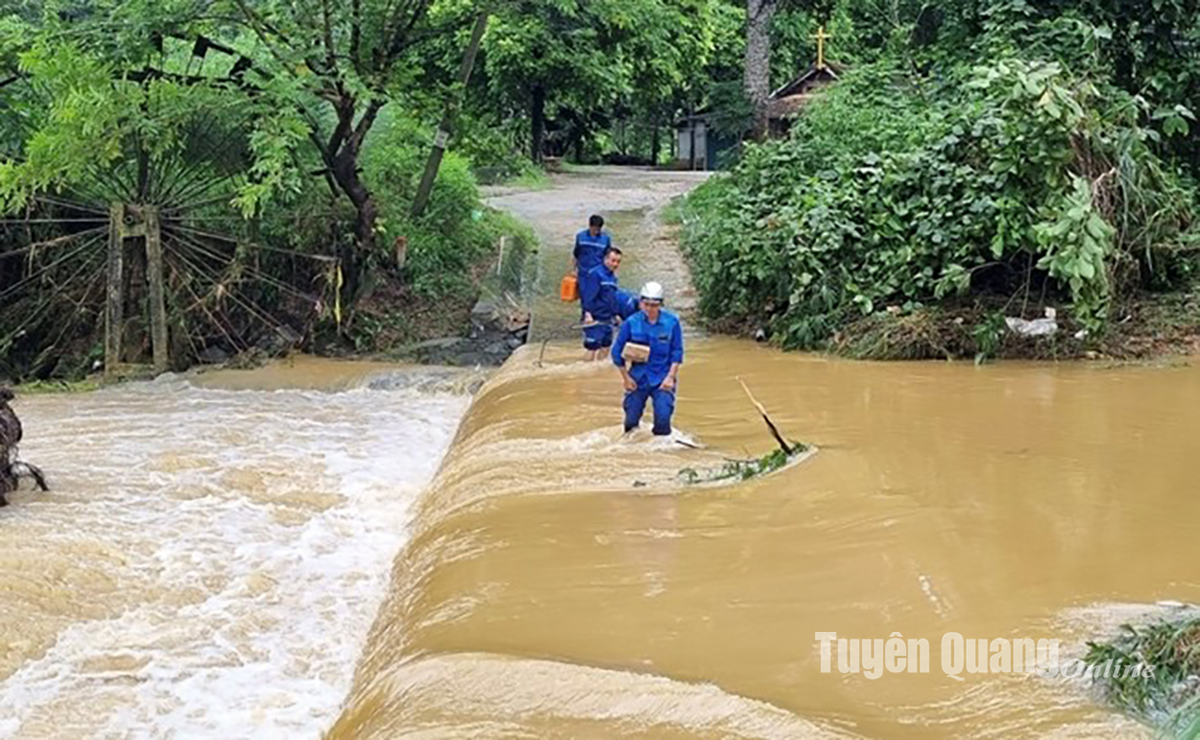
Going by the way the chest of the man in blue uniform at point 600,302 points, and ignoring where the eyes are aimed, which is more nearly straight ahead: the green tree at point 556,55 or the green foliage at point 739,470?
the green foliage

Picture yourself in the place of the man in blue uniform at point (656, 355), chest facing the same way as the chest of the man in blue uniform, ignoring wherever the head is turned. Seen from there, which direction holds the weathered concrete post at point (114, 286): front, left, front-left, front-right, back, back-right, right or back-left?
back-right

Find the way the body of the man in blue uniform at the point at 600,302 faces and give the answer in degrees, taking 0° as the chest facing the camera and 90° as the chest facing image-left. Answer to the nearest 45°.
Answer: approximately 315°

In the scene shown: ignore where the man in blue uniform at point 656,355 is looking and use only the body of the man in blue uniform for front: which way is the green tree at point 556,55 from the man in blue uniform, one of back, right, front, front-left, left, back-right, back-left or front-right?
back

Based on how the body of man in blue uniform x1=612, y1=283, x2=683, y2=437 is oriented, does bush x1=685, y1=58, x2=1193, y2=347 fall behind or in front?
behind

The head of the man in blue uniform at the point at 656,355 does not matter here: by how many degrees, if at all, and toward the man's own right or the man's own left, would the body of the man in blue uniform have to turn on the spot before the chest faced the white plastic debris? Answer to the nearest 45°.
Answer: approximately 135° to the man's own left

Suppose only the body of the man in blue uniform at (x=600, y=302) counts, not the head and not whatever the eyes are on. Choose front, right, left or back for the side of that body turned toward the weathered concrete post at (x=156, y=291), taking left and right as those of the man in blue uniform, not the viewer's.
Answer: right

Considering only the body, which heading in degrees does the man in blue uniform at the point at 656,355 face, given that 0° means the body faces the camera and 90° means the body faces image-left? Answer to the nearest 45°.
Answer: approximately 0°

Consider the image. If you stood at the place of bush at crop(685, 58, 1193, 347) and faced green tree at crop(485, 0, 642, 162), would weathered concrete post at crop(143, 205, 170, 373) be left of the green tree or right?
left

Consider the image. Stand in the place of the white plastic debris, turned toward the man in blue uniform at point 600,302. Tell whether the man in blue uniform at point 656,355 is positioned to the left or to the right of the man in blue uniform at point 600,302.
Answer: left

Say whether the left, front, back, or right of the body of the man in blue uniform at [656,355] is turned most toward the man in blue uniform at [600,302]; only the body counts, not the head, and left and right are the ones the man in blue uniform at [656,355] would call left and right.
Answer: back

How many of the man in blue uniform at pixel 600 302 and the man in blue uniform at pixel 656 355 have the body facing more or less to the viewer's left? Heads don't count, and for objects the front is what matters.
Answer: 0
